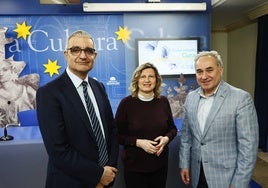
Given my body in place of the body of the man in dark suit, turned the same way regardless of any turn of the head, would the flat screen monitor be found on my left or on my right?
on my left

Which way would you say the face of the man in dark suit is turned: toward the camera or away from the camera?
toward the camera

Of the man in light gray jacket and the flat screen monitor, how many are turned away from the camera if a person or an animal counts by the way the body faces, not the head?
0

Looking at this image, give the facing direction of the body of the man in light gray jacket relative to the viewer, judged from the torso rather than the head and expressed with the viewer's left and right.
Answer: facing the viewer and to the left of the viewer

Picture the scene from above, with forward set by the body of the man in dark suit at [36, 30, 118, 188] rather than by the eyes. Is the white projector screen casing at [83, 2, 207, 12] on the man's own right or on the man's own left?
on the man's own left

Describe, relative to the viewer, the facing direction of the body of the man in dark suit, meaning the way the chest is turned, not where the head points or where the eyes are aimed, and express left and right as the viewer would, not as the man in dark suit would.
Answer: facing the viewer and to the right of the viewer

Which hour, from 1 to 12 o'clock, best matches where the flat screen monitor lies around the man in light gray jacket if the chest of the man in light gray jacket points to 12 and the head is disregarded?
The flat screen monitor is roughly at 4 o'clock from the man in light gray jacket.

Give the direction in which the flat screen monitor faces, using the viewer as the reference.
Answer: facing the viewer

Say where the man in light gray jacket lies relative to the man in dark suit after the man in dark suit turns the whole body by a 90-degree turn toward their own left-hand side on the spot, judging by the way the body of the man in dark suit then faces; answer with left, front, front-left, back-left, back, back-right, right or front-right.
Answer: front-right

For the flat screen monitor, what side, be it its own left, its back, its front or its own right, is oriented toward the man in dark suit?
front

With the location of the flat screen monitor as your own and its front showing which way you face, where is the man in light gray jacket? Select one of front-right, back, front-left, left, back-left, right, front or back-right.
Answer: front
